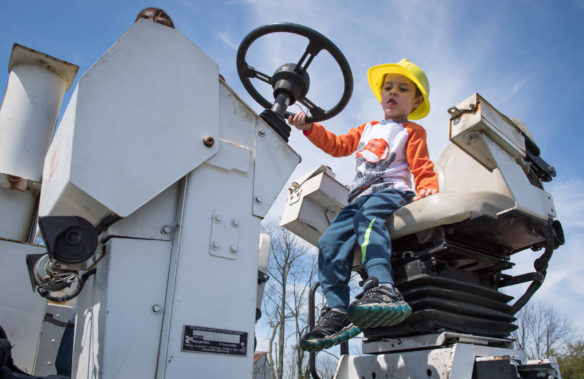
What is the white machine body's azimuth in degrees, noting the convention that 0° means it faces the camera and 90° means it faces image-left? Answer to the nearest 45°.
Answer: approximately 90°

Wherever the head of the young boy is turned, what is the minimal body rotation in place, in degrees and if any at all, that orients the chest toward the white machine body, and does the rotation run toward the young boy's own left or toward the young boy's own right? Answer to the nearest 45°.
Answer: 0° — they already face it

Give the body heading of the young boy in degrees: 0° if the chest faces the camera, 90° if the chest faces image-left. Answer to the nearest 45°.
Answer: approximately 45°

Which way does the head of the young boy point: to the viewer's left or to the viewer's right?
to the viewer's left
